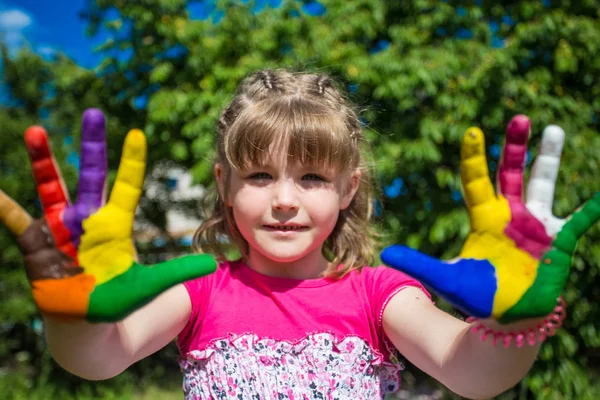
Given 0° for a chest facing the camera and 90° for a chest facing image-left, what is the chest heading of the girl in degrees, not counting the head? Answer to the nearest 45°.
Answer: approximately 0°

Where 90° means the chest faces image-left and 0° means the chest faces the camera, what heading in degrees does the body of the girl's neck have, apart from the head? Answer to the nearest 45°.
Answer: approximately 0°
